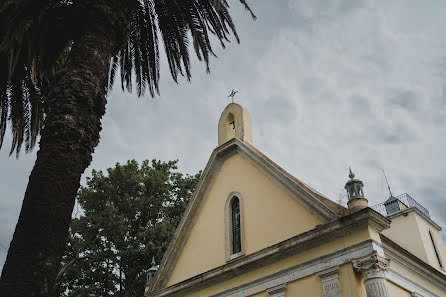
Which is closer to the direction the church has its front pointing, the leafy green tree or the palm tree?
the palm tree

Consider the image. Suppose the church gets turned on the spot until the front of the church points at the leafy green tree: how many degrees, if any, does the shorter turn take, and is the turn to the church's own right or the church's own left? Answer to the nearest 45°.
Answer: approximately 90° to the church's own right

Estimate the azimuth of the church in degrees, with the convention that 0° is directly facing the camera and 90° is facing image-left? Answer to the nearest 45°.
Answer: approximately 45°
